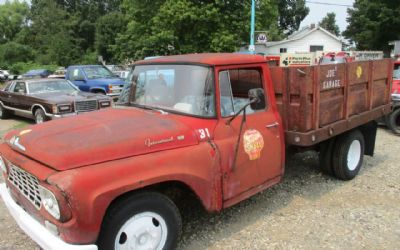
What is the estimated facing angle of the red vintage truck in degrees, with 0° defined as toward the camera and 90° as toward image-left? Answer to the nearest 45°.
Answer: approximately 45°

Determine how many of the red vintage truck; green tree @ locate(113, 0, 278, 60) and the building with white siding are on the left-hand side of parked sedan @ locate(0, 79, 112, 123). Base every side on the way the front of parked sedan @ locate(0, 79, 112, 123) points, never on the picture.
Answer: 2

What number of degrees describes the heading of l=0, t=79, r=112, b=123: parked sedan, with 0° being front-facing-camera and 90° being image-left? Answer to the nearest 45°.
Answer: approximately 315°

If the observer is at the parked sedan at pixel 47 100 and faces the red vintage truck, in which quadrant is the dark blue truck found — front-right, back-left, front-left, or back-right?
back-left

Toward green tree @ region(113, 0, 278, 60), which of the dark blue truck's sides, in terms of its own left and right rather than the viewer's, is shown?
left

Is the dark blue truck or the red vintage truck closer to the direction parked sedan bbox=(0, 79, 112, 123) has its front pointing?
the red vintage truck

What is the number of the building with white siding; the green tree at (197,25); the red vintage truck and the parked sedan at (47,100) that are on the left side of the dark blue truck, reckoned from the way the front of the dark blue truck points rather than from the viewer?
2

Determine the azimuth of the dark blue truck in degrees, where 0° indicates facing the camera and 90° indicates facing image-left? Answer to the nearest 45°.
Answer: approximately 315°

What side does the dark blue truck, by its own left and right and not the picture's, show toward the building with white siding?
left

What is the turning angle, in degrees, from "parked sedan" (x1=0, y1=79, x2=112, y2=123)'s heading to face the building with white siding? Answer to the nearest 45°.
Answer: approximately 90° to its left

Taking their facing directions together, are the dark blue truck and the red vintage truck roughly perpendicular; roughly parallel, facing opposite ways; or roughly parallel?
roughly perpendicular

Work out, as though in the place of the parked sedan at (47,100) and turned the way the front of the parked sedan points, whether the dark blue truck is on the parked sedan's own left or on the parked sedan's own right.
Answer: on the parked sedan's own left

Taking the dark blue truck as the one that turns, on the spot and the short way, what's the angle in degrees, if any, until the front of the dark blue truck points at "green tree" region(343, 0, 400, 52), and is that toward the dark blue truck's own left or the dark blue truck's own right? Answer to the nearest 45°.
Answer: approximately 90° to the dark blue truck's own left
